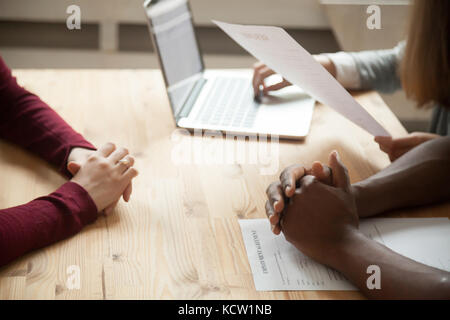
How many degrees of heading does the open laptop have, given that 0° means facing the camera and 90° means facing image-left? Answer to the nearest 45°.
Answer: approximately 270°
